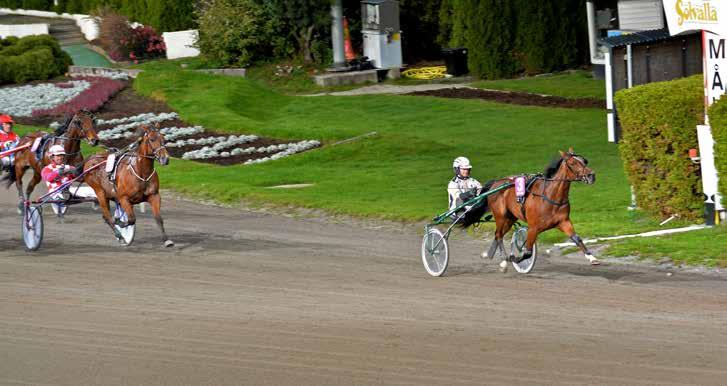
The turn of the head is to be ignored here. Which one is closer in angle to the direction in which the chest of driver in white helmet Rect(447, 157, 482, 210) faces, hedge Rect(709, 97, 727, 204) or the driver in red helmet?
the hedge

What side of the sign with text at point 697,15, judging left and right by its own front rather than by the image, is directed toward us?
front

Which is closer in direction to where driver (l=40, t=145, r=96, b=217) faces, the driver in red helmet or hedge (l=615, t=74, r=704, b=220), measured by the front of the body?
the hedge

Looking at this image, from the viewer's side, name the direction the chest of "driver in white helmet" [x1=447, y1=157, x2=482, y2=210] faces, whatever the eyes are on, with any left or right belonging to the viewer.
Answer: facing the viewer and to the right of the viewer

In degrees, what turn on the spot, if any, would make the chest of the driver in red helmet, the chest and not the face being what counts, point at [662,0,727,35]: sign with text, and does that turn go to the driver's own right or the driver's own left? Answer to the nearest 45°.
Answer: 0° — they already face it

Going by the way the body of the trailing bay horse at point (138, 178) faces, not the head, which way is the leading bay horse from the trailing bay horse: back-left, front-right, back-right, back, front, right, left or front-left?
front

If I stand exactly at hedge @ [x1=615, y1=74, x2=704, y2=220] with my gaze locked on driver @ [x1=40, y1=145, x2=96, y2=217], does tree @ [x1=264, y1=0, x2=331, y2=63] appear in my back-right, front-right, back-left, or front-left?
front-right

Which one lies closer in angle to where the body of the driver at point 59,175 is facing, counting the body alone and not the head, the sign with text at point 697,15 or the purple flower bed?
the sign with text

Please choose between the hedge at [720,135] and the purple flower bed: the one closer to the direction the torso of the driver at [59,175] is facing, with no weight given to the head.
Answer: the hedge

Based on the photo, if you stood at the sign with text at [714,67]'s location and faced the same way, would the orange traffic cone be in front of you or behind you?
behind

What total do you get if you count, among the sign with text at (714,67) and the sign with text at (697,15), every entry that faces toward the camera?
2

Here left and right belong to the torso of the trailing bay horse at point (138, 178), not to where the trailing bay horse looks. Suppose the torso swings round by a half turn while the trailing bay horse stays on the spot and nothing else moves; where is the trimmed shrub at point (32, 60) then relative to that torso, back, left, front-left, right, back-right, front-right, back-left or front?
front-right

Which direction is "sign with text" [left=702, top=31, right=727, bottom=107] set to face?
toward the camera

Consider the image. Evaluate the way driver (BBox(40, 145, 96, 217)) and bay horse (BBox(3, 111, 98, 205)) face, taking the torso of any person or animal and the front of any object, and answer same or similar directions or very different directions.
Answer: same or similar directions

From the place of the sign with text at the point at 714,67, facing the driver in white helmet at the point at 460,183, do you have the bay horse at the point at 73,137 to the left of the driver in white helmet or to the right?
right
